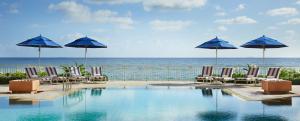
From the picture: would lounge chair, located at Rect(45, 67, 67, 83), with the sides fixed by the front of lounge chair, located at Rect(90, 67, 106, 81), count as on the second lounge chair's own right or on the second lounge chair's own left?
on the second lounge chair's own right

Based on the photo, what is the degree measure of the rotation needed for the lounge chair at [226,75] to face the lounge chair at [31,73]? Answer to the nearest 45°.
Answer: approximately 45° to its right

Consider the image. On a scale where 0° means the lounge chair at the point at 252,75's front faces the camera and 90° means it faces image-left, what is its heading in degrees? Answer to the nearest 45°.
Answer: approximately 45°

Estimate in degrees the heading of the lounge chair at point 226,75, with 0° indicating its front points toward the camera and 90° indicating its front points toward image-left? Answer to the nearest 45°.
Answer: approximately 45°
